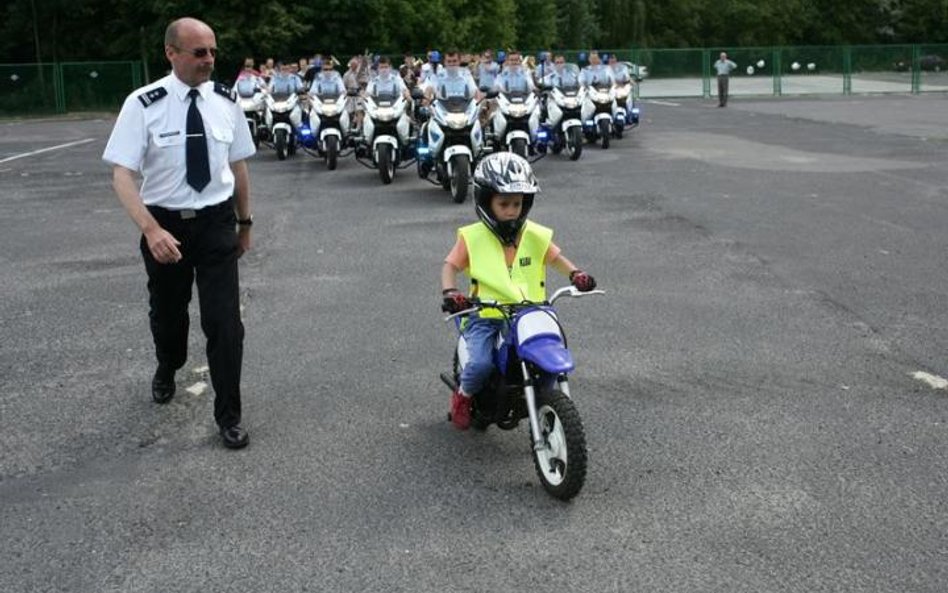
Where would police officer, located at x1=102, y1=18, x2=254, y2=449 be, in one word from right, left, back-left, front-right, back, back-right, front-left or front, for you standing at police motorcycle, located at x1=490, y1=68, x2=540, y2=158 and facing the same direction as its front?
front

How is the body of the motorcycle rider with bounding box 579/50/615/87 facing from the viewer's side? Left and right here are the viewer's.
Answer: facing the viewer

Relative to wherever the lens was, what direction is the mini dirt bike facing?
facing the viewer and to the right of the viewer

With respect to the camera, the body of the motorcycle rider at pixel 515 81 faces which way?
toward the camera

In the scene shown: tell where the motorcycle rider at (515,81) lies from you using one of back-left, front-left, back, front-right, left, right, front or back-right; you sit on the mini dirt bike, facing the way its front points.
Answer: back-left

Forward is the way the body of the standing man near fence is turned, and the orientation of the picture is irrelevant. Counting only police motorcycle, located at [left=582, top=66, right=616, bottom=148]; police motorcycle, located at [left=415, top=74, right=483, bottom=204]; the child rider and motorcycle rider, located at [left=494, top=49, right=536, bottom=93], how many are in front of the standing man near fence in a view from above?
4

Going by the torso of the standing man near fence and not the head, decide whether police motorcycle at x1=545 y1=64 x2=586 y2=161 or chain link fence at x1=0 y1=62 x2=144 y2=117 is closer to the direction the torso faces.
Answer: the police motorcycle

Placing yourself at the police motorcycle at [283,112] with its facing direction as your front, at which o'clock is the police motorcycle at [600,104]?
the police motorcycle at [600,104] is roughly at 9 o'clock from the police motorcycle at [283,112].

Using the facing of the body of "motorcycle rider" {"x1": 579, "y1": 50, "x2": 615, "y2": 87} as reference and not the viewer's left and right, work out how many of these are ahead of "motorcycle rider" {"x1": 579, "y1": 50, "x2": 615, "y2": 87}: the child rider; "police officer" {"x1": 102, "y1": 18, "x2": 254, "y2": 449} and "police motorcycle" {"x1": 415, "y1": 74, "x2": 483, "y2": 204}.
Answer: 3

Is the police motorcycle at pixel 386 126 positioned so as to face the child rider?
yes

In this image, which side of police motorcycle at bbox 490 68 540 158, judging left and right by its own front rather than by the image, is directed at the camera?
front

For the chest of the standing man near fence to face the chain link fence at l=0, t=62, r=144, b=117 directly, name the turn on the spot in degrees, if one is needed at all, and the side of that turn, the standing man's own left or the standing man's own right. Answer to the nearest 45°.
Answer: approximately 90° to the standing man's own right

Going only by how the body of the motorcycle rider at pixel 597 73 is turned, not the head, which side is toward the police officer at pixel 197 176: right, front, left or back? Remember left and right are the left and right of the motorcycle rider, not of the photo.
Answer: front

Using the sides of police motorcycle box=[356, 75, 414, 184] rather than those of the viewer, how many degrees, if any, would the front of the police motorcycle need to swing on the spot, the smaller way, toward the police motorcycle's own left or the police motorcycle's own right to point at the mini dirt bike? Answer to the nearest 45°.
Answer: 0° — it already faces it

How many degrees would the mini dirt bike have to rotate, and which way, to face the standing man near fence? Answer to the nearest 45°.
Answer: approximately 135° to its left
